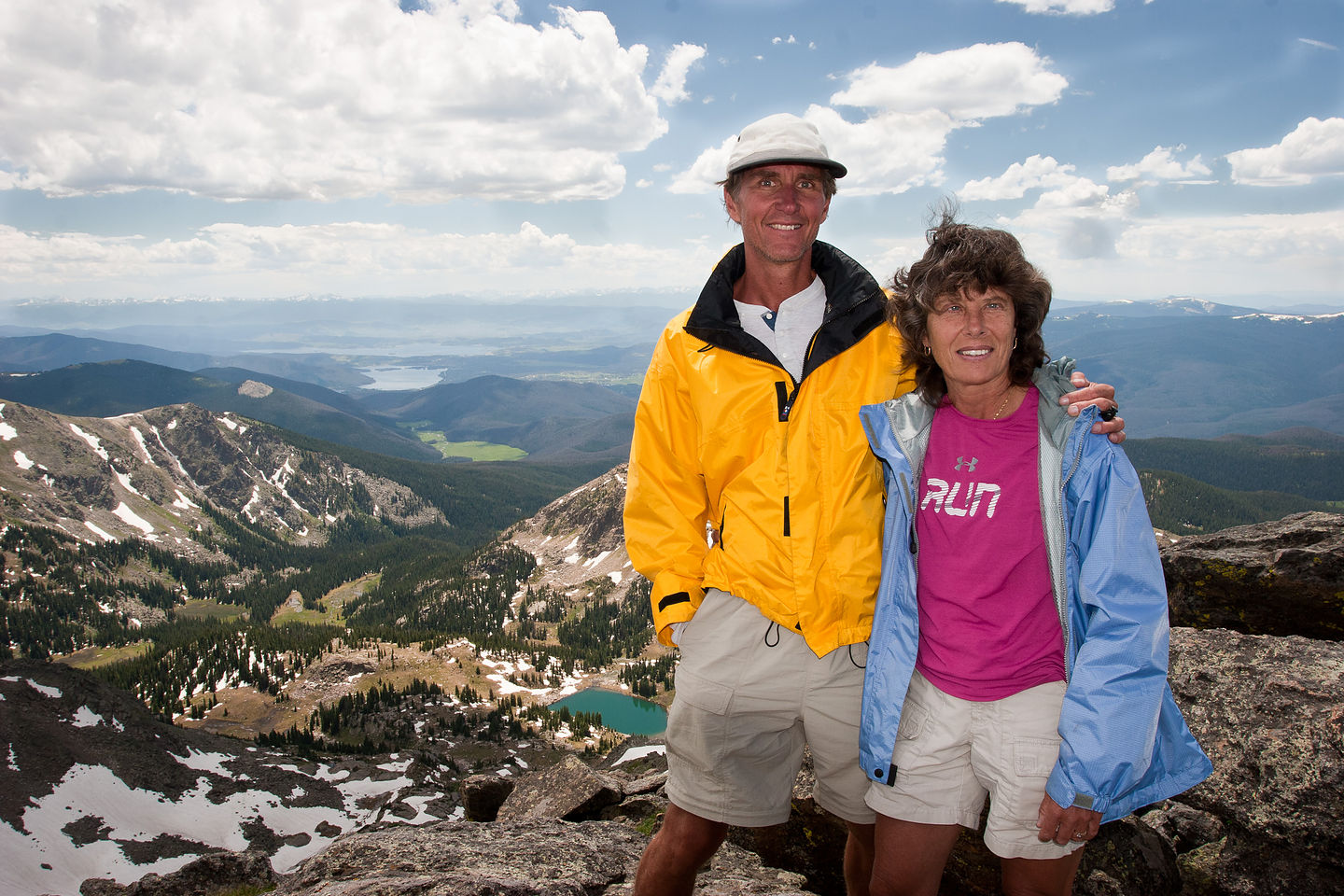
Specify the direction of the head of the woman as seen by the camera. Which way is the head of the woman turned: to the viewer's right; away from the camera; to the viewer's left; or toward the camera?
toward the camera

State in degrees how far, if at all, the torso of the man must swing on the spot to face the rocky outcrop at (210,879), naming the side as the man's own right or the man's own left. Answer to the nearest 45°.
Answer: approximately 135° to the man's own right

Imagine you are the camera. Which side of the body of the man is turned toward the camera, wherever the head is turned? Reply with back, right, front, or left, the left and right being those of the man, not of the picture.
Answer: front

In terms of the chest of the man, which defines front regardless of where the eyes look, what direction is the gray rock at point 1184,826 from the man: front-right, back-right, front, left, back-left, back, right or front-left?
back-left

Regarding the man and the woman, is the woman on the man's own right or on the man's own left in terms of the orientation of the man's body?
on the man's own left

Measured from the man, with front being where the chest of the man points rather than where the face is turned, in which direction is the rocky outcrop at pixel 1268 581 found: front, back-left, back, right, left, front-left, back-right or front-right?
back-left

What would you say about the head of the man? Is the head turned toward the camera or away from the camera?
toward the camera

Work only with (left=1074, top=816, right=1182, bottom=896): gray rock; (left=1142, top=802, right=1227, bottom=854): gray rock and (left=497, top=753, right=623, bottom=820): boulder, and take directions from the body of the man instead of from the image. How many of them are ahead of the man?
0

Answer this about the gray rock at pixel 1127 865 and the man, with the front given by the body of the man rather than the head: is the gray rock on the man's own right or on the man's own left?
on the man's own left

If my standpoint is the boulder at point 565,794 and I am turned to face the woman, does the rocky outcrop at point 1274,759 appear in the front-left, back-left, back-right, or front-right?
front-left
